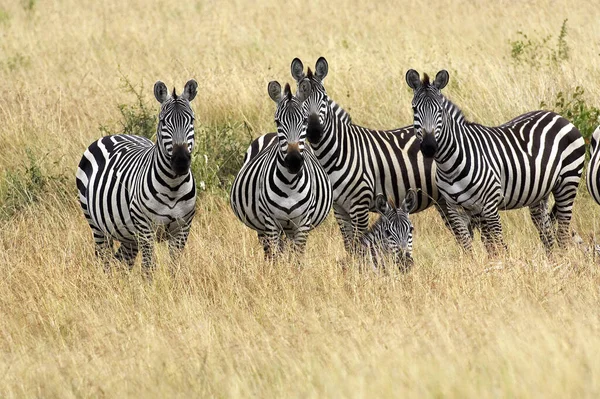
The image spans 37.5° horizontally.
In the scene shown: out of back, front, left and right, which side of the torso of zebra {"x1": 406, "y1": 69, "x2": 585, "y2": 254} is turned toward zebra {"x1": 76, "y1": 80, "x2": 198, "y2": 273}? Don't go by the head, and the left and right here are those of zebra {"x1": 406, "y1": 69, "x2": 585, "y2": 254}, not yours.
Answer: front

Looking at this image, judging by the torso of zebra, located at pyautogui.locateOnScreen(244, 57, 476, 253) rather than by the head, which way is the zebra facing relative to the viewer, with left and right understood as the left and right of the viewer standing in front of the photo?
facing the viewer and to the left of the viewer

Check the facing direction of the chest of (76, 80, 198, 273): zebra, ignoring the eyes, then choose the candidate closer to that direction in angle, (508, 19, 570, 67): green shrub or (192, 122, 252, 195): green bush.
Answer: the green shrub

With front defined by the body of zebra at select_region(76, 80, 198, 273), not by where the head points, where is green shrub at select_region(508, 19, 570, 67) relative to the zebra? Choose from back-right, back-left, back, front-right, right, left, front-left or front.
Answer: left

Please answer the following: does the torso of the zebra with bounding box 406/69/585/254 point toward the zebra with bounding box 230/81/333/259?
yes

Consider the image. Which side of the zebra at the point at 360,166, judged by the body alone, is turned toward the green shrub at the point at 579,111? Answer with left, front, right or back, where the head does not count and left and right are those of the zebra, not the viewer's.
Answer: back

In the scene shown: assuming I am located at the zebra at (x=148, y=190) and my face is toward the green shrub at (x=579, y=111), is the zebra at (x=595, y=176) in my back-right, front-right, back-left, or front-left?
front-right

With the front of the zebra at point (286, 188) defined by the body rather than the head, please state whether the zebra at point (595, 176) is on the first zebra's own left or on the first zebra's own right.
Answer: on the first zebra's own left

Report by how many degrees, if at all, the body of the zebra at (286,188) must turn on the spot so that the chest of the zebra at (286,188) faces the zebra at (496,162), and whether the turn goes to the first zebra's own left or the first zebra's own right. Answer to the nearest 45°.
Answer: approximately 135° to the first zebra's own left

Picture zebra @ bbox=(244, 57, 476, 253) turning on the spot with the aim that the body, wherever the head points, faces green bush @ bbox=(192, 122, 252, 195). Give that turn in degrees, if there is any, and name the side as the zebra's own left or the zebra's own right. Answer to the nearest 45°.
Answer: approximately 90° to the zebra's own right

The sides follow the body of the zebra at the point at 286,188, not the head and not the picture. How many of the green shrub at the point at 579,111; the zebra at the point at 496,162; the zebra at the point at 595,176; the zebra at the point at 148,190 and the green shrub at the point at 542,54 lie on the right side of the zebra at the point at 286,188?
1

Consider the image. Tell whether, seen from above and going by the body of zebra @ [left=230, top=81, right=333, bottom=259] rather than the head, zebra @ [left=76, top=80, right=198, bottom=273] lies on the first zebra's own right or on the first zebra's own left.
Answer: on the first zebra's own right

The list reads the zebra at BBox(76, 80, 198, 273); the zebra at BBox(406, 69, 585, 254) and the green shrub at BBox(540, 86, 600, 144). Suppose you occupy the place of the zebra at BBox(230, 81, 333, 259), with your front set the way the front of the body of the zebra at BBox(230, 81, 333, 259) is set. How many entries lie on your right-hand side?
1

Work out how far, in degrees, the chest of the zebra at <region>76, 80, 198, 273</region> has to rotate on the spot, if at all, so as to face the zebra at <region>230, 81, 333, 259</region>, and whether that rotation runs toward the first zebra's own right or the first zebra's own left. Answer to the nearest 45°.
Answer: approximately 45° to the first zebra's own left

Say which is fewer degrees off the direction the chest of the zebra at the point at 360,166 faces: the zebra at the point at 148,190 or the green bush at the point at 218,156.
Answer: the zebra

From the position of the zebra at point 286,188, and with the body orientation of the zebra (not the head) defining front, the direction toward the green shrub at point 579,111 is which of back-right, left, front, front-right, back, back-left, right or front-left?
back-left

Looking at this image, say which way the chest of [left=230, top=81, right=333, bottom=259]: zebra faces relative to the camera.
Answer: toward the camera

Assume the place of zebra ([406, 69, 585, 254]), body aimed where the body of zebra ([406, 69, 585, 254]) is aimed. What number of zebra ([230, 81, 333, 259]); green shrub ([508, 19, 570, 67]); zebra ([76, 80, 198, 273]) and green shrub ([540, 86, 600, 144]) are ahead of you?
2
